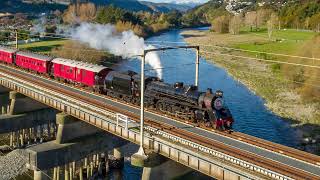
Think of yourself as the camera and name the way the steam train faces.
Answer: facing the viewer and to the right of the viewer
